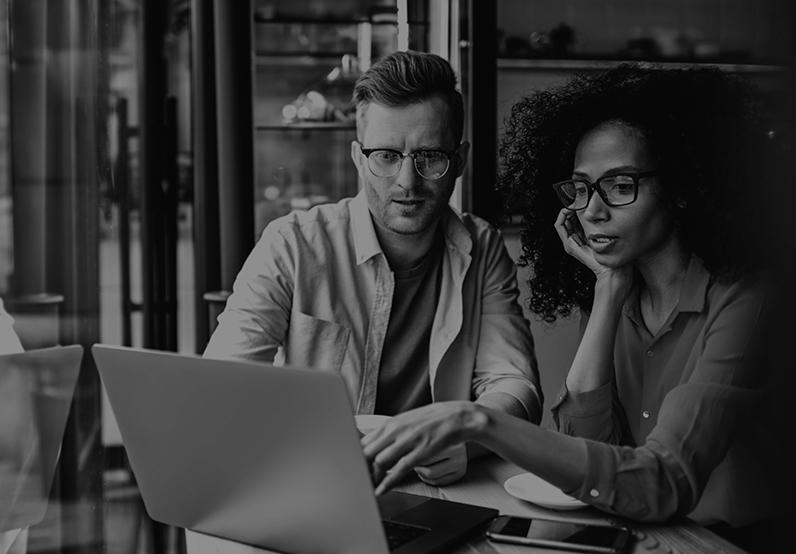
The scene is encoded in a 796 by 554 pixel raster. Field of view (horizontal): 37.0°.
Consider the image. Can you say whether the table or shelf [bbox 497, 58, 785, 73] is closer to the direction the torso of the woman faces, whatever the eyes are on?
the table

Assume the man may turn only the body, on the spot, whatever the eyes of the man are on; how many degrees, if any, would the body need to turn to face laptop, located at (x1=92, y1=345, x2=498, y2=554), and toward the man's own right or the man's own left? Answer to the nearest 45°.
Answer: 0° — they already face it

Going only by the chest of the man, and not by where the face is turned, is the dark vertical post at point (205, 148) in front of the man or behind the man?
behind

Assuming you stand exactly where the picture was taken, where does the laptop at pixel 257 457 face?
facing away from the viewer and to the right of the viewer

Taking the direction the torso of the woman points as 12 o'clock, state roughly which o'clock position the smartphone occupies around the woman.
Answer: The smartphone is roughly at 11 o'clock from the woman.

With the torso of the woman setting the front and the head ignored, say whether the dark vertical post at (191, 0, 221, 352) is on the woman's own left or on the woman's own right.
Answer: on the woman's own right

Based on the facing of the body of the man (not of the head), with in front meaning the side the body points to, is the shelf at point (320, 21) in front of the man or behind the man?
behind

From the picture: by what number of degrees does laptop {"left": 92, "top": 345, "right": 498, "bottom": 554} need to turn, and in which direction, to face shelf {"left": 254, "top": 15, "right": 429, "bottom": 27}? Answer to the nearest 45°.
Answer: approximately 45° to its left

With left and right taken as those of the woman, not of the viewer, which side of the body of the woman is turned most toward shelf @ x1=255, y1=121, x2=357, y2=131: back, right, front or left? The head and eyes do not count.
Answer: right

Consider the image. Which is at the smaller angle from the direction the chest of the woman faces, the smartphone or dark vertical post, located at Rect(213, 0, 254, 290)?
the smartphone

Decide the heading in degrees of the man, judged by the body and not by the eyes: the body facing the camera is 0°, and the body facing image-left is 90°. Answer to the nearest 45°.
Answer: approximately 0°
